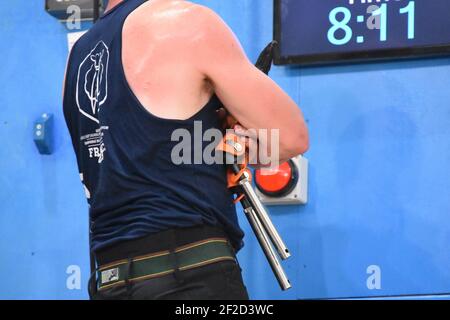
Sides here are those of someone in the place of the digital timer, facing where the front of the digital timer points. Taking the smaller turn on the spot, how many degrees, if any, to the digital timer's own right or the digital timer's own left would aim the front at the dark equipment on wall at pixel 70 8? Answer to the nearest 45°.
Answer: approximately 90° to the digital timer's own right

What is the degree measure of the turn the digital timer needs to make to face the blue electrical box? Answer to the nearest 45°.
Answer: approximately 90° to its right

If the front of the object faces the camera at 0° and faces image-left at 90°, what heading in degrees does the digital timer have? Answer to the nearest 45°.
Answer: approximately 0°
